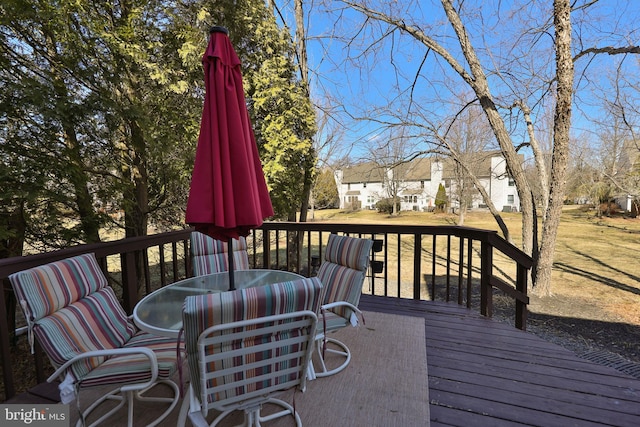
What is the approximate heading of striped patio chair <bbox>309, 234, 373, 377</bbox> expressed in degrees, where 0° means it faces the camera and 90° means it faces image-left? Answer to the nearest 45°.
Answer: approximately 45°

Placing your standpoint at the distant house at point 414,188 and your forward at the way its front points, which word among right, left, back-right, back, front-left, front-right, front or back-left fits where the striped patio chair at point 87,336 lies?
front

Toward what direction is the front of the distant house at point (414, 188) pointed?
toward the camera

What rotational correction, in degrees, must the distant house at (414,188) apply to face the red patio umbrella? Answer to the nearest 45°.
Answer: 0° — it already faces it

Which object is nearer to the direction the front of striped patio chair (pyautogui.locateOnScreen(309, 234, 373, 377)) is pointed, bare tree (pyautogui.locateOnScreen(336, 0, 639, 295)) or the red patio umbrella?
the red patio umbrella

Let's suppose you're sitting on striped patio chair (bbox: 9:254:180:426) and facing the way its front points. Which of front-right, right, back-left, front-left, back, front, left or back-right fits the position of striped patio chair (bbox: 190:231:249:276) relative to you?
left

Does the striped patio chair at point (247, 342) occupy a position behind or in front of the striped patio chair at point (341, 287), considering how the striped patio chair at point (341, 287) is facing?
in front

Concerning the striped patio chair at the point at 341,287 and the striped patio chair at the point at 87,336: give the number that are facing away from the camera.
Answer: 0

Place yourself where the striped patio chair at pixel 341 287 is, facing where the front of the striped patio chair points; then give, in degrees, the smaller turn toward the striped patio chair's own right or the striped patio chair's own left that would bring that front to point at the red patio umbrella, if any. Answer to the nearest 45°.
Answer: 0° — it already faces it

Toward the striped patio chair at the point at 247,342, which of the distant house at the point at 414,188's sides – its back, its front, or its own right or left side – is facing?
front

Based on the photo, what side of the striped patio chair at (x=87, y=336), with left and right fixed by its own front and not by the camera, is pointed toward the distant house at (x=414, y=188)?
left

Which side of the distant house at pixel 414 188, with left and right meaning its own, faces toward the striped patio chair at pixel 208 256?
front

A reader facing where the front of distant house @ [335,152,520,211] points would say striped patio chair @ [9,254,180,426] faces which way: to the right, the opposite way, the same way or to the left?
to the left

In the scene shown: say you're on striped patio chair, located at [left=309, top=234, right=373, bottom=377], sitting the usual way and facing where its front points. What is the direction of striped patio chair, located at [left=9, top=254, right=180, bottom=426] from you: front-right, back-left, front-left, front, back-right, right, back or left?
front

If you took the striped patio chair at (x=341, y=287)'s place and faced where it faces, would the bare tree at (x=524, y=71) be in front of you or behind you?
behind

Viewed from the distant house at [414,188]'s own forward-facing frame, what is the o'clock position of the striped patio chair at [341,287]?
The striped patio chair is roughly at 12 o'clock from the distant house.
